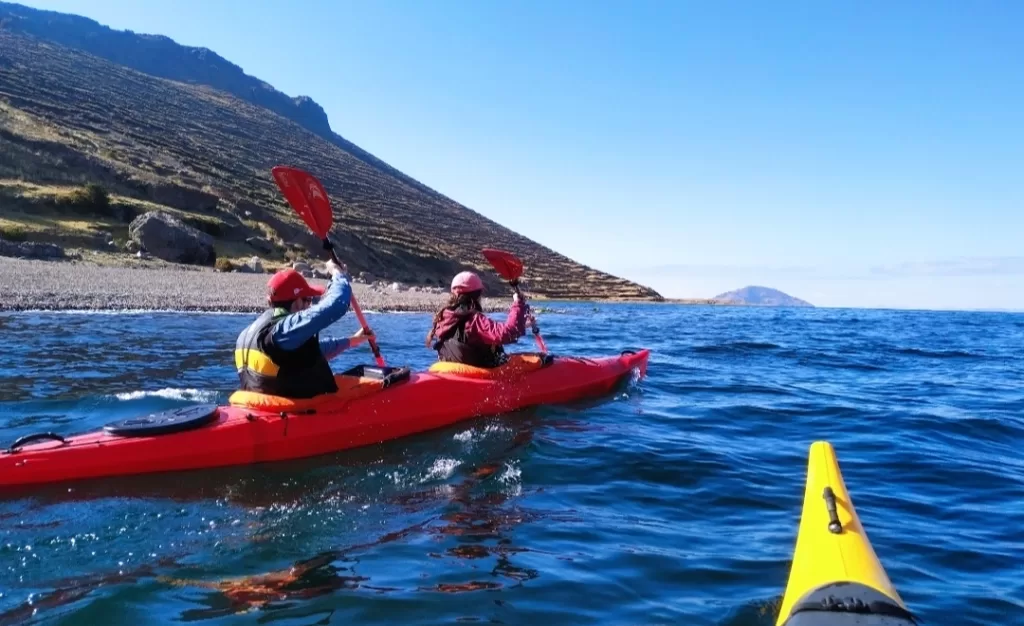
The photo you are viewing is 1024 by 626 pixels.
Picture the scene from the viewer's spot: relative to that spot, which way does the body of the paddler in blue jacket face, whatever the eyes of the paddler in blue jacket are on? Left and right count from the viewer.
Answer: facing away from the viewer and to the right of the viewer

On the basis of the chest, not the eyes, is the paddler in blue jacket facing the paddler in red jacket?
yes

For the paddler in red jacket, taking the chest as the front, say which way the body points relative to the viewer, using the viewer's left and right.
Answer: facing away from the viewer and to the right of the viewer

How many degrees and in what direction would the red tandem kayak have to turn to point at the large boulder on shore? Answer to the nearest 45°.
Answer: approximately 45° to its left

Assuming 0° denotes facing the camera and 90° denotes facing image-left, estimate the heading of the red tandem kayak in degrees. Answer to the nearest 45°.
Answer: approximately 225°

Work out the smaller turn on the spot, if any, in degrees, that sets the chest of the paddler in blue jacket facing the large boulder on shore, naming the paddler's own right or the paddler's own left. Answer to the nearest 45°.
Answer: approximately 45° to the paddler's own left
